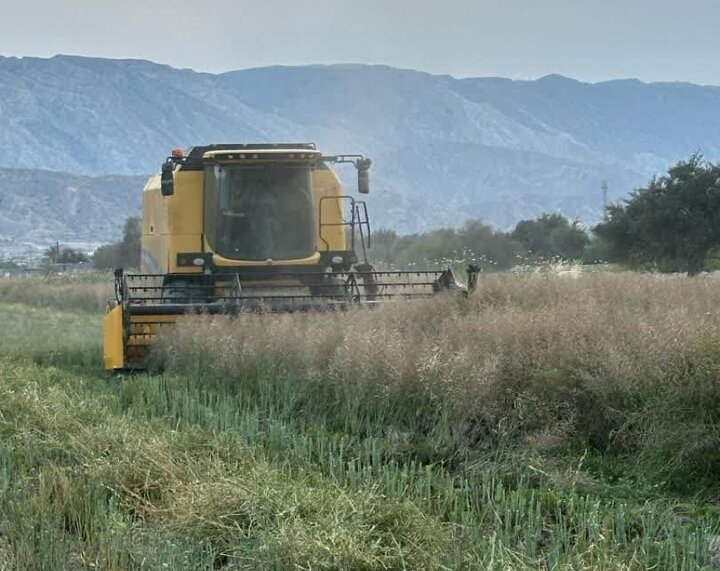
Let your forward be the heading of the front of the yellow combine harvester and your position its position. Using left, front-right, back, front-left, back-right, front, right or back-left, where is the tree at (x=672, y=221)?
back-left

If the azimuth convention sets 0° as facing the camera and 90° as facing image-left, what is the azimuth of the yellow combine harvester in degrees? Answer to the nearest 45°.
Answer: approximately 0°

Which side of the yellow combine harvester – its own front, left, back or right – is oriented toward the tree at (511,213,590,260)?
back
